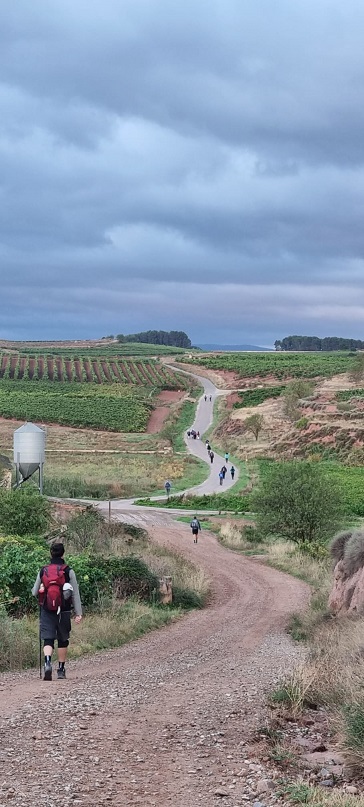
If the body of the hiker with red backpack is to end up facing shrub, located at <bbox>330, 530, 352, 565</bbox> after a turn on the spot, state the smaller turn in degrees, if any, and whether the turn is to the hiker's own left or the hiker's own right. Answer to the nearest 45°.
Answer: approximately 45° to the hiker's own right

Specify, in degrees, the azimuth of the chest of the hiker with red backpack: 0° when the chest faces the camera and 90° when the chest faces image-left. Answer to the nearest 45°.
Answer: approximately 180°

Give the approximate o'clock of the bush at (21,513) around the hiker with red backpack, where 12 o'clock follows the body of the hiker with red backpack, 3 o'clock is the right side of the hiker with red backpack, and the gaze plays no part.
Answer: The bush is roughly at 12 o'clock from the hiker with red backpack.
